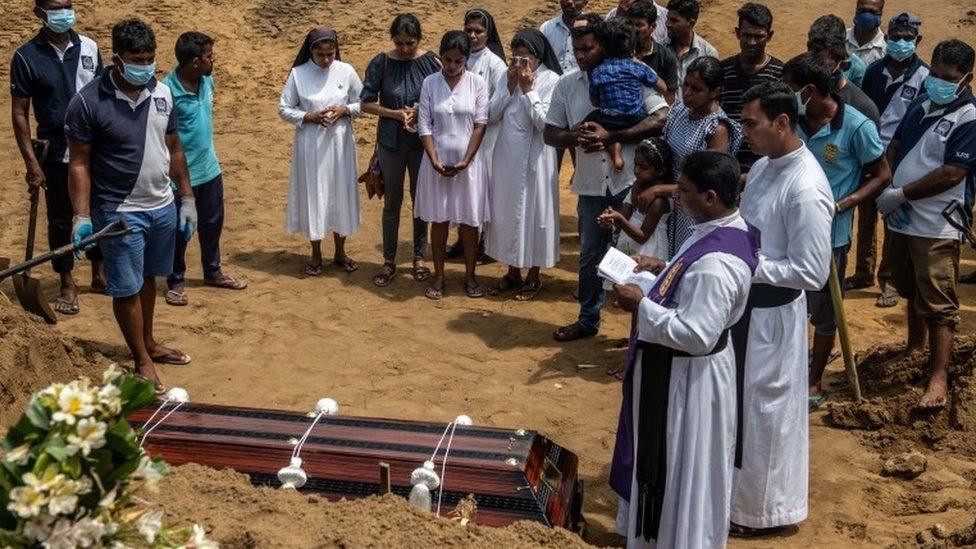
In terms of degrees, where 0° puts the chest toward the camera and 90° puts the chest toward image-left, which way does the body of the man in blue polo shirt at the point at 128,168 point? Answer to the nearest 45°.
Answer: approximately 315°

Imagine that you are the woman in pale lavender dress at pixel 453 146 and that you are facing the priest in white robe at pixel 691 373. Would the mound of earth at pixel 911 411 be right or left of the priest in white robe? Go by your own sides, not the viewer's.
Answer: left

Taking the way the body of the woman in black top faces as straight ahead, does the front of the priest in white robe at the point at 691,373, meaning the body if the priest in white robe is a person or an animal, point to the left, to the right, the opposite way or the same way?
to the right

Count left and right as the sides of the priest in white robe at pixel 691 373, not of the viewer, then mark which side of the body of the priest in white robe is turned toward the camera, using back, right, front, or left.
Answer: left

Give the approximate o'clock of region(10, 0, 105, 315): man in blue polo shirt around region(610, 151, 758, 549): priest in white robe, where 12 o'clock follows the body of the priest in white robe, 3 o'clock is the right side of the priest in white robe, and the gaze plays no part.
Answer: The man in blue polo shirt is roughly at 1 o'clock from the priest in white robe.

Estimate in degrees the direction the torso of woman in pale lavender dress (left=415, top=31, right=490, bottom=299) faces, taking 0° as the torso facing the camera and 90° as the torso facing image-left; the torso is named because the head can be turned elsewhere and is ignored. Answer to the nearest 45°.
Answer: approximately 0°

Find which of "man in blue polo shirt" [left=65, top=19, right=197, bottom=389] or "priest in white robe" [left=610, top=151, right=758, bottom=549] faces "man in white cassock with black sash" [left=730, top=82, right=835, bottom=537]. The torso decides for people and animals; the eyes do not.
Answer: the man in blue polo shirt

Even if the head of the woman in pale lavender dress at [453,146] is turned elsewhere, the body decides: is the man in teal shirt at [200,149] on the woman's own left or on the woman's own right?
on the woman's own right

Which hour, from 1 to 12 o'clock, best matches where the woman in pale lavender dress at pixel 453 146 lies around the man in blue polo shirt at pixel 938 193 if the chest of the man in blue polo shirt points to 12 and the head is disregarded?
The woman in pale lavender dress is roughly at 2 o'clock from the man in blue polo shirt.

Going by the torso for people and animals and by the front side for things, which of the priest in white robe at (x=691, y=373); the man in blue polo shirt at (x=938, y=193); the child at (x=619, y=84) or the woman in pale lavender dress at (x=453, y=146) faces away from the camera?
the child

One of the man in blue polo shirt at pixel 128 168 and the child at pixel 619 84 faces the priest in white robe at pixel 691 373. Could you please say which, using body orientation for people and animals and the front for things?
the man in blue polo shirt

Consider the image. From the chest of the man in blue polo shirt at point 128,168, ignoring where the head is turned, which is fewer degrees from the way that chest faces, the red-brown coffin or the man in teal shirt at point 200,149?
the red-brown coffin

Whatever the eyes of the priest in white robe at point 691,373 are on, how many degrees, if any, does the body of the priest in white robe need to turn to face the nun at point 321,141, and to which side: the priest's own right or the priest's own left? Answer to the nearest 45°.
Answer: approximately 45° to the priest's own right
